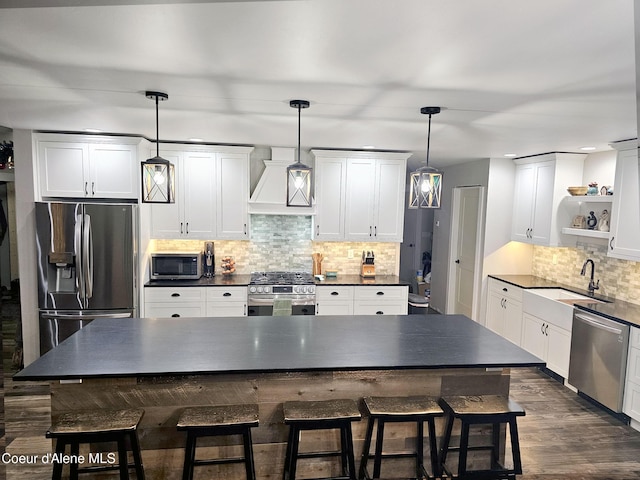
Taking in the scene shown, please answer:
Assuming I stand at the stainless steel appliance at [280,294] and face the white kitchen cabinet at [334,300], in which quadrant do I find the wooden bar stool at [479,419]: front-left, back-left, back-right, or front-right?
front-right

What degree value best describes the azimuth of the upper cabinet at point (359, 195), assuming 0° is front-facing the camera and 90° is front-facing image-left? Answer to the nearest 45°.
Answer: approximately 0°

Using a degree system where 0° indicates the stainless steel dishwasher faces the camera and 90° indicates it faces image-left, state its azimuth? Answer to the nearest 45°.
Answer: approximately 45°

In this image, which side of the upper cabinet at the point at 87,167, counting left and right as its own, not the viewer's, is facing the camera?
front

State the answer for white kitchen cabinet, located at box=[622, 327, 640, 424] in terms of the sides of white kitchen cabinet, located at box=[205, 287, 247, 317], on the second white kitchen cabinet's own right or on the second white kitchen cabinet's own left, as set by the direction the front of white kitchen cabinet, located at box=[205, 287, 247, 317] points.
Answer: on the second white kitchen cabinet's own left

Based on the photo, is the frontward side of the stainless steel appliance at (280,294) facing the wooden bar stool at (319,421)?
yes

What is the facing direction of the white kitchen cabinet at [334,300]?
toward the camera

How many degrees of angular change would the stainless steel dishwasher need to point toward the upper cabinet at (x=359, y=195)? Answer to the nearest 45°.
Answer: approximately 45° to its right

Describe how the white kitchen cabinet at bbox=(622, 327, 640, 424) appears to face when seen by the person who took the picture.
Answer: facing the viewer and to the left of the viewer

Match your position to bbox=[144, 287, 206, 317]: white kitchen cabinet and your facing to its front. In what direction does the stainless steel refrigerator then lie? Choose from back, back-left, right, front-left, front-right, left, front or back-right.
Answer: right

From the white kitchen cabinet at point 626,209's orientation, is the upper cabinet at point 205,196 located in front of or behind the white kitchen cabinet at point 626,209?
in front

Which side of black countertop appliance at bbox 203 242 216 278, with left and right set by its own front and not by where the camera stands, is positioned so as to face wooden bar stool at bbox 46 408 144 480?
front

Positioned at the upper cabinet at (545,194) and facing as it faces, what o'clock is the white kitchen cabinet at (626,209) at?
The white kitchen cabinet is roughly at 9 o'clock from the upper cabinet.

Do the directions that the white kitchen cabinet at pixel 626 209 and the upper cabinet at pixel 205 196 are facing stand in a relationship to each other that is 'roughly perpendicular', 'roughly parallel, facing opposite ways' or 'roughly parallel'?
roughly perpendicular

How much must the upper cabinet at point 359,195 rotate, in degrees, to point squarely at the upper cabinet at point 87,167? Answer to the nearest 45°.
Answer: approximately 90° to its right

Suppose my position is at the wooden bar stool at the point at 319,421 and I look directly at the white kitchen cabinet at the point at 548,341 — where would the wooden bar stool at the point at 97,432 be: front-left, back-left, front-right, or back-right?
back-left

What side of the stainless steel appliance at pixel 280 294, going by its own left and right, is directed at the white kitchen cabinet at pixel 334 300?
left

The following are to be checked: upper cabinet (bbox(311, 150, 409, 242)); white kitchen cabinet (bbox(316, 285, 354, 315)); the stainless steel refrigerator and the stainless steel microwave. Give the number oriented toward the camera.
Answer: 4

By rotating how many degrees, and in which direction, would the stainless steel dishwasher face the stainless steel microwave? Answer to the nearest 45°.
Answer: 0° — it already faces it

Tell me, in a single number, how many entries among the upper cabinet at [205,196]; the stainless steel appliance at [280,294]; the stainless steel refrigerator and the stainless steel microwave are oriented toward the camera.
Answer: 4

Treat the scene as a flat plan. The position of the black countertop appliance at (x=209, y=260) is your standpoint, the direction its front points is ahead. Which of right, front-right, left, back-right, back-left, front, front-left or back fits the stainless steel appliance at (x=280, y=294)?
front-left

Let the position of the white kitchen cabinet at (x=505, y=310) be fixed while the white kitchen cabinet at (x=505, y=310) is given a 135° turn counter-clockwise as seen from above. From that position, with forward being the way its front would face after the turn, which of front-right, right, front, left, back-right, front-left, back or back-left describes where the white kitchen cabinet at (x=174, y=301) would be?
back-right
